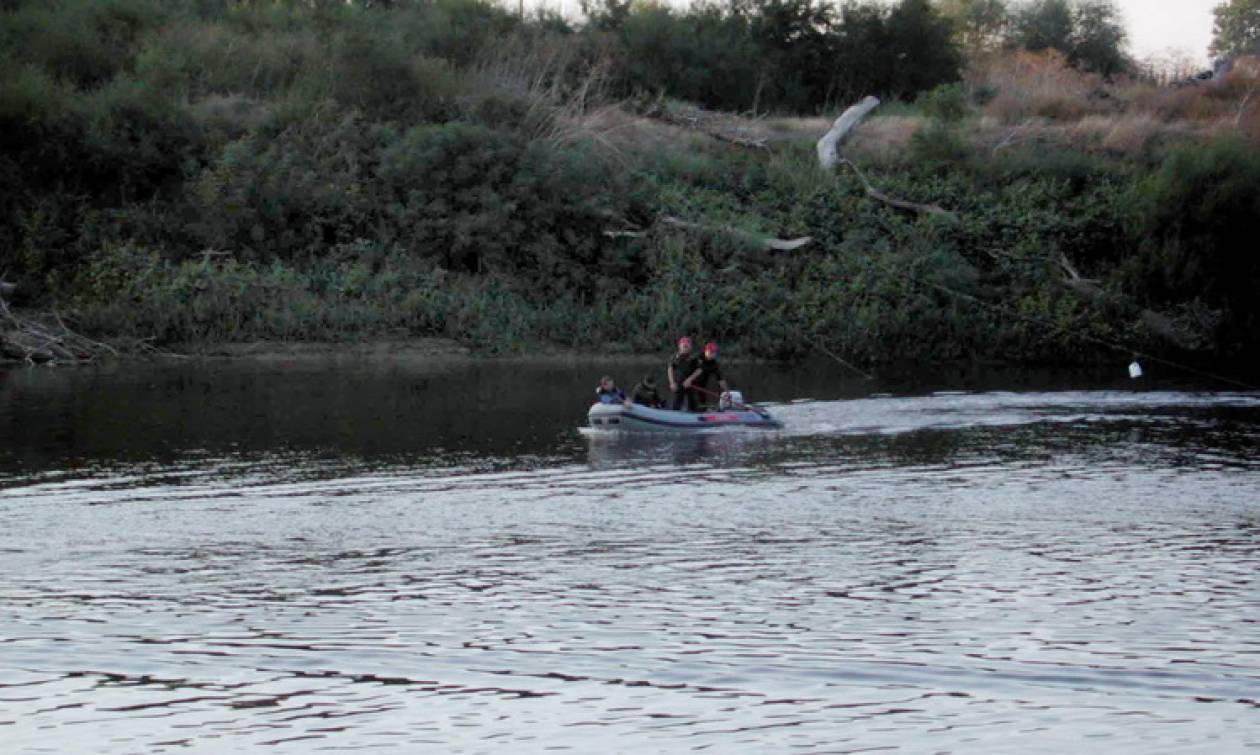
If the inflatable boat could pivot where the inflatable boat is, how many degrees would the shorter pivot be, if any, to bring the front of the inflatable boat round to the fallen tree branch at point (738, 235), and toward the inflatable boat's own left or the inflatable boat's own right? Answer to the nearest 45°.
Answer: approximately 90° to the inflatable boat's own right

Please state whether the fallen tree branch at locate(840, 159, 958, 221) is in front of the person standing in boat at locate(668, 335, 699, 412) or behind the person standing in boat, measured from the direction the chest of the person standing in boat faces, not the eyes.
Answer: behind

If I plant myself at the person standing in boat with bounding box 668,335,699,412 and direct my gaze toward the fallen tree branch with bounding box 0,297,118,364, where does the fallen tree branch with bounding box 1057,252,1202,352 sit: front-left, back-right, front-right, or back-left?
back-right

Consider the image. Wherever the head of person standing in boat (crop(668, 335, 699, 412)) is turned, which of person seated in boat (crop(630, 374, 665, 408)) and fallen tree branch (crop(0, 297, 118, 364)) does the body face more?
the person seated in boat

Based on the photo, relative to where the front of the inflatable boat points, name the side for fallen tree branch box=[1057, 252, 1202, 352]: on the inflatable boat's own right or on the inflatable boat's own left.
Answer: on the inflatable boat's own right

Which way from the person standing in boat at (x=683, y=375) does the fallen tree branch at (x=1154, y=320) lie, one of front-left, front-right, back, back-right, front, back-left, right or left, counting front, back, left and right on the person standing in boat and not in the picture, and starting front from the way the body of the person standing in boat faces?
back

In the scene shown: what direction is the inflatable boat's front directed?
to the viewer's left
